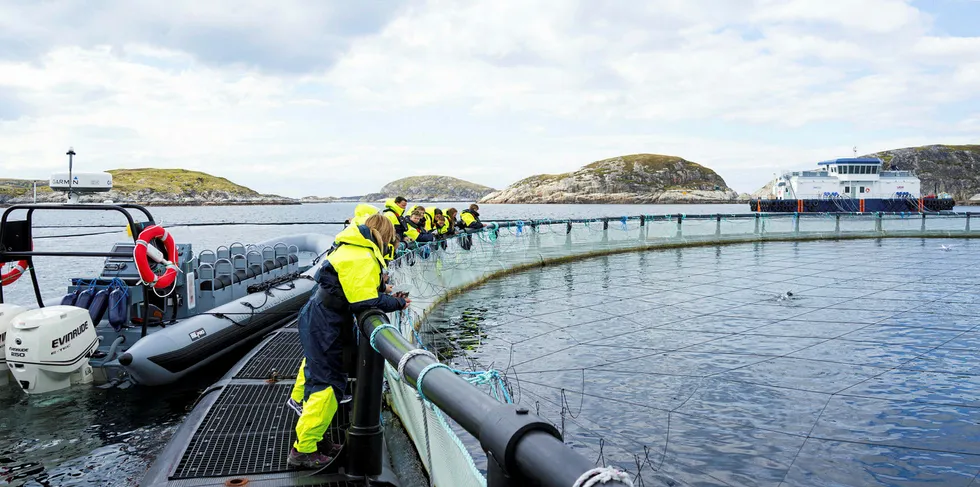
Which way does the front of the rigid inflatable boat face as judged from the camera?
facing away from the viewer and to the right of the viewer

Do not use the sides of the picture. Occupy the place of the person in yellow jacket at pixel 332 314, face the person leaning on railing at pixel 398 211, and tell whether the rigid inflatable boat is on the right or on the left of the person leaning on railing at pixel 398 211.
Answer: left

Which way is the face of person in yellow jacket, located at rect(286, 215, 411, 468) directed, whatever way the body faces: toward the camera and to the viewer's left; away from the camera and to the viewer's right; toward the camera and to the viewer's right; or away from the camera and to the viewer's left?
away from the camera and to the viewer's right

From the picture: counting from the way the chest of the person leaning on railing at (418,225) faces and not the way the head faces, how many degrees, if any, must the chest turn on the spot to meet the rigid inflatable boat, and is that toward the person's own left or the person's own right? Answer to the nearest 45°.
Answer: approximately 90° to the person's own right

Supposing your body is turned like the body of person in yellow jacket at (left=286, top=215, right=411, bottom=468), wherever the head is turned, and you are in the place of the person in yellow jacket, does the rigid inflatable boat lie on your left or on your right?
on your left

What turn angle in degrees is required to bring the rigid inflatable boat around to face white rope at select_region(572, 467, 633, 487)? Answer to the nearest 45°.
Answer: approximately 135° to its right

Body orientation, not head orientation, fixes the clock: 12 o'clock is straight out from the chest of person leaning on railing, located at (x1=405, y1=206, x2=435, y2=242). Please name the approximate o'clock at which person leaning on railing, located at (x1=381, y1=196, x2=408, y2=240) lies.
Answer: person leaning on railing, located at (x1=381, y1=196, x2=408, y2=240) is roughly at 2 o'clock from person leaning on railing, located at (x1=405, y1=206, x2=435, y2=242).

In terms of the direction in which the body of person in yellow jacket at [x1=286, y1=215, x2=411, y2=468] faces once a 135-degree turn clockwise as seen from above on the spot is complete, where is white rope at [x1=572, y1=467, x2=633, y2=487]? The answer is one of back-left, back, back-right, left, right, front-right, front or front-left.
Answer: front-left

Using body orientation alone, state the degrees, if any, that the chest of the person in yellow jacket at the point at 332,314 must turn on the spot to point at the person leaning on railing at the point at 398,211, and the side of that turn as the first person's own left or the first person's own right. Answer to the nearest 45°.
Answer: approximately 90° to the first person's own left

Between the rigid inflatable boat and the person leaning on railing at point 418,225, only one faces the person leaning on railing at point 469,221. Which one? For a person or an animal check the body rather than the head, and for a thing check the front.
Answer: the rigid inflatable boat

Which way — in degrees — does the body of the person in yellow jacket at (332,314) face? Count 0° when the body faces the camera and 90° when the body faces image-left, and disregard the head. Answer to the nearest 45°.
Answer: approximately 270°

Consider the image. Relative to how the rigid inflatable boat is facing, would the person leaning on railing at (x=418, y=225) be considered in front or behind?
in front

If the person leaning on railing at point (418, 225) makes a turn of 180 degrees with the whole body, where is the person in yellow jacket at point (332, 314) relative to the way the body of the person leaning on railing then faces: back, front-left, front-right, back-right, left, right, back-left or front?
back-left

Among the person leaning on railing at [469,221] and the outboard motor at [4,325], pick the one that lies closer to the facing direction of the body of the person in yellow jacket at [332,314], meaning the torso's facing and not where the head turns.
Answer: the person leaning on railing

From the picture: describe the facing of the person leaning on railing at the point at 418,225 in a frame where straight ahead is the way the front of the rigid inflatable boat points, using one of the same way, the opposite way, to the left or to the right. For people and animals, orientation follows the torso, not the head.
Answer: to the right

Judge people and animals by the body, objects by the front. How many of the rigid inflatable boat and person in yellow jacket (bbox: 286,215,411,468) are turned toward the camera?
0

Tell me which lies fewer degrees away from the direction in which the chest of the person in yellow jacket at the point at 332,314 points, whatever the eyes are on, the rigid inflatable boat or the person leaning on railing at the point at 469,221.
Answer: the person leaning on railing
